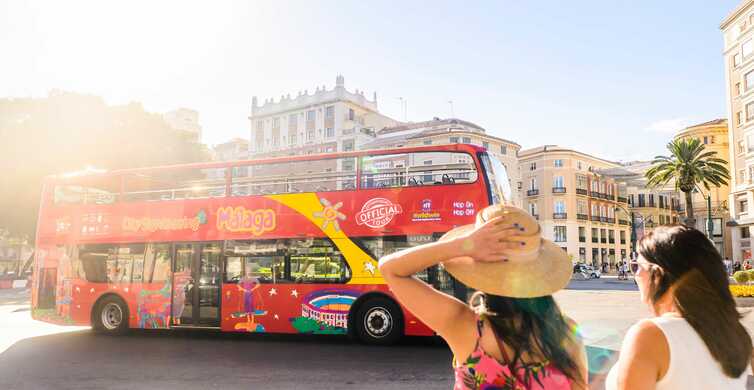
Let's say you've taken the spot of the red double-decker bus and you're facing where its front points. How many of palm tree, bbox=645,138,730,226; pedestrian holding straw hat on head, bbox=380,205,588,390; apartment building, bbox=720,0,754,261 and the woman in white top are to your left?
2

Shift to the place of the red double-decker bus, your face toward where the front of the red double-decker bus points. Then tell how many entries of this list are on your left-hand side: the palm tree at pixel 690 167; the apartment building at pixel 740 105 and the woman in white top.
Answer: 2

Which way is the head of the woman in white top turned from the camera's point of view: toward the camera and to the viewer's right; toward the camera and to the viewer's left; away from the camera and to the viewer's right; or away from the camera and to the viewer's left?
away from the camera and to the viewer's left

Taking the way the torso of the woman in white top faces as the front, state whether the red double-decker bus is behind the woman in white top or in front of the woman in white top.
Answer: in front

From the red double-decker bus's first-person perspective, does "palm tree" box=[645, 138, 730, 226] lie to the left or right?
on its left

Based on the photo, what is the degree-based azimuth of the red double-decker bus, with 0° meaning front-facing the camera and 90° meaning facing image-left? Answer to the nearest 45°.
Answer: approximately 315°

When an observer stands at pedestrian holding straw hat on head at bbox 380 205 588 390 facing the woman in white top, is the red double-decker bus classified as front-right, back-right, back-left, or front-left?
back-left

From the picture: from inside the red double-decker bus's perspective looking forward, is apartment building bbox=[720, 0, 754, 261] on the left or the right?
on its left

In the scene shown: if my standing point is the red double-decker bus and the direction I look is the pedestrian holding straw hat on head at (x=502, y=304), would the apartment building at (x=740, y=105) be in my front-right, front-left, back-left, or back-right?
back-left

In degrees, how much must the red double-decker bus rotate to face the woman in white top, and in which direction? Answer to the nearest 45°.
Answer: approximately 45° to its right

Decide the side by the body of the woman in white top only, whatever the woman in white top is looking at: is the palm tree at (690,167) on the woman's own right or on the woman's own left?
on the woman's own right

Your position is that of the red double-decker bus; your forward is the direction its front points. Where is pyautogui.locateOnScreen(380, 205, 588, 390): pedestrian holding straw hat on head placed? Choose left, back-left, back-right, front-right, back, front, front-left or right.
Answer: front-right

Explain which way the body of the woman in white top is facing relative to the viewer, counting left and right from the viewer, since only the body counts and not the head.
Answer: facing away from the viewer and to the left of the viewer
